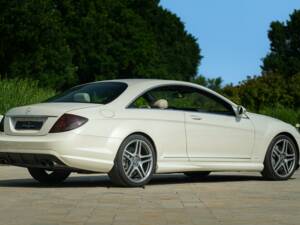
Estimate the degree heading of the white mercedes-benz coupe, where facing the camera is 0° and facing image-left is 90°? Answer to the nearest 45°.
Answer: approximately 225°

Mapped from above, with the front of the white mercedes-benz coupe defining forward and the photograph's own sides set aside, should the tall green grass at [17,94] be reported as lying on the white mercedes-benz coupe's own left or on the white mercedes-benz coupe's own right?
on the white mercedes-benz coupe's own left
